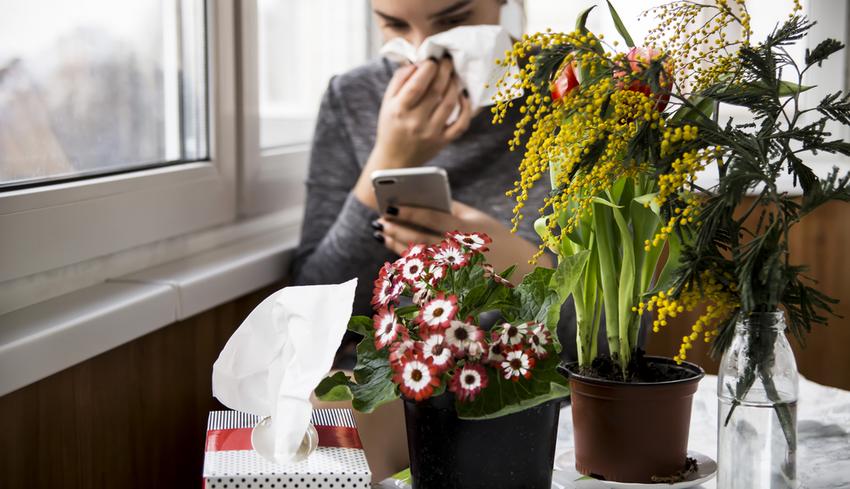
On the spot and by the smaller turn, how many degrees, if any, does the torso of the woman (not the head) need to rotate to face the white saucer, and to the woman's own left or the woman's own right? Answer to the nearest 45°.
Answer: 0° — they already face it

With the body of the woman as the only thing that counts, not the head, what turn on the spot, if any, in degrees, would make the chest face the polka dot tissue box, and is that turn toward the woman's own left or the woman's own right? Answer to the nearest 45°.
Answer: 0° — they already face it

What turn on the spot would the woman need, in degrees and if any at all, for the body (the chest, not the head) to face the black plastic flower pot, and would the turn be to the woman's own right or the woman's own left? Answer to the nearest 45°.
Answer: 0° — they already face it

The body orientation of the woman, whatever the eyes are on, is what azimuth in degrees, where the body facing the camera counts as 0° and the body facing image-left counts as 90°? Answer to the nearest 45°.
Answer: approximately 0°

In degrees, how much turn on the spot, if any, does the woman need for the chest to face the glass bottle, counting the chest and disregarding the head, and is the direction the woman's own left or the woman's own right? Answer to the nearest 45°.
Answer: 0° — they already face it

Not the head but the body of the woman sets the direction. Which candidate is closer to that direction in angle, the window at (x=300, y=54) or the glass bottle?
the glass bottle

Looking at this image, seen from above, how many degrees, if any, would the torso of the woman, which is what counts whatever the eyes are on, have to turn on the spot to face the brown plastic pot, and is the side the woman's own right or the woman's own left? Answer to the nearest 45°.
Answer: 0° — they already face it
